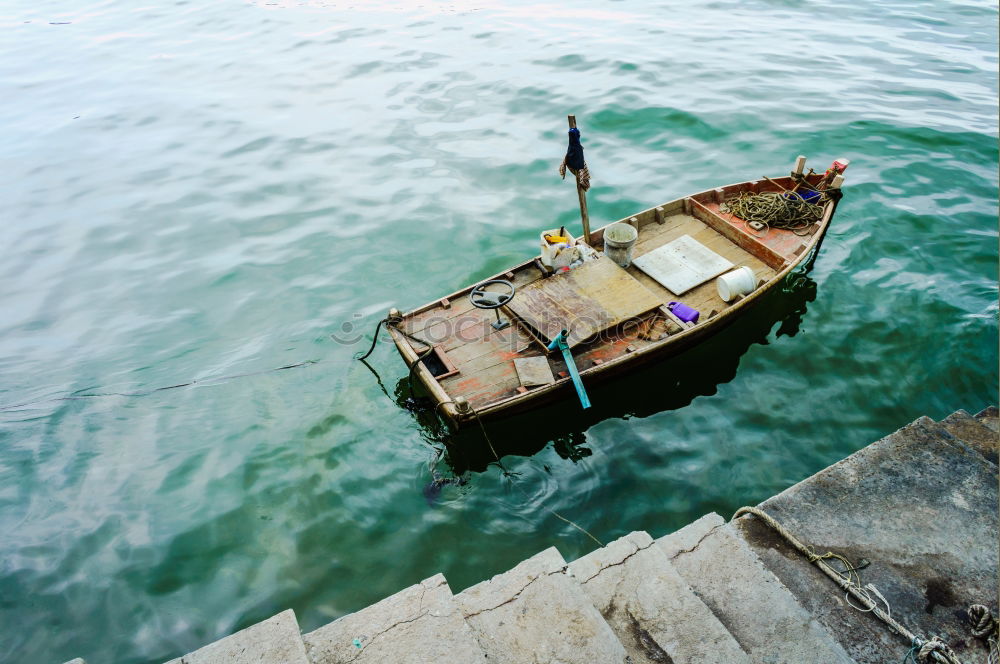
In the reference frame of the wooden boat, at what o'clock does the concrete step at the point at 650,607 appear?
The concrete step is roughly at 4 o'clock from the wooden boat.

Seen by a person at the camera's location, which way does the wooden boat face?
facing away from the viewer and to the right of the viewer

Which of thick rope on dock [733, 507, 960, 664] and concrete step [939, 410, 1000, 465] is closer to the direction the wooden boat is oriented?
the concrete step

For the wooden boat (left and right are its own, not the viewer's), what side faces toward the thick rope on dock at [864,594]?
right

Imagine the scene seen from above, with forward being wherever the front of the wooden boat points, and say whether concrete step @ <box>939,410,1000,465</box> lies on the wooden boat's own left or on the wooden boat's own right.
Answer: on the wooden boat's own right

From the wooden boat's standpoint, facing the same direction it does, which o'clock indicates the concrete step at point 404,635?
The concrete step is roughly at 5 o'clock from the wooden boat.

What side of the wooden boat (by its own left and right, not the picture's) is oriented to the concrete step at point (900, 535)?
right

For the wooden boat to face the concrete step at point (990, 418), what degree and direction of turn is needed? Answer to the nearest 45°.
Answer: approximately 45° to its right

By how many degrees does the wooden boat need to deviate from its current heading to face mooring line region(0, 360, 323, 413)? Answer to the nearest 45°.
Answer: approximately 135° to its left
